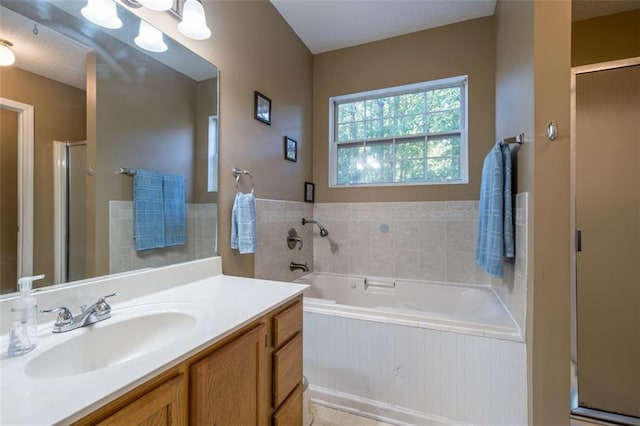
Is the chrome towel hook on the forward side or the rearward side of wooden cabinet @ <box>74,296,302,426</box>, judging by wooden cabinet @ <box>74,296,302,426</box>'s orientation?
on the forward side

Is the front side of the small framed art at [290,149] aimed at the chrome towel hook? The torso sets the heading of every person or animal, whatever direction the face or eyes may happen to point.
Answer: yes

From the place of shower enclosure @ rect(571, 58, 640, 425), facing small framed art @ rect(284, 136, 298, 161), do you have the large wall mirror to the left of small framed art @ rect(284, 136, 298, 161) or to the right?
left

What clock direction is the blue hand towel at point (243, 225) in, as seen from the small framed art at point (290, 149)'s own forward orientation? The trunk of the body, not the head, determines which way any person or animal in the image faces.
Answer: The blue hand towel is roughly at 2 o'clock from the small framed art.

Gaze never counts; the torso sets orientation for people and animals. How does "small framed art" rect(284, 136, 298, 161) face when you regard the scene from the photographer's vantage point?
facing the viewer and to the right of the viewer
